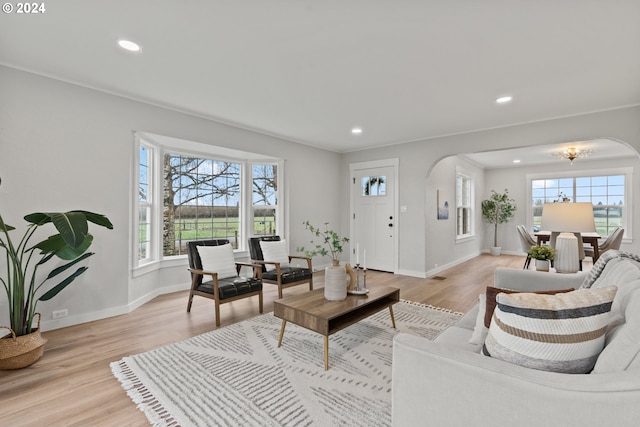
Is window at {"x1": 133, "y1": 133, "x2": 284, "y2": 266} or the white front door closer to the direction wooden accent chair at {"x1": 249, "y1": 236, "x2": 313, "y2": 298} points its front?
the white front door

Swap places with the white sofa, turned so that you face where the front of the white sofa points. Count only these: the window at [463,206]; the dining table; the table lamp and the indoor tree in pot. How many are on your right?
4

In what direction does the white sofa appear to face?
to the viewer's left

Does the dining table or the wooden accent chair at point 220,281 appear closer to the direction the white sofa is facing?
the wooden accent chair

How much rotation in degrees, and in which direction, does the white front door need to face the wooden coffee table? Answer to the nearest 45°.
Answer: approximately 45° to its left

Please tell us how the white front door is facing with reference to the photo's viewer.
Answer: facing the viewer and to the left of the viewer

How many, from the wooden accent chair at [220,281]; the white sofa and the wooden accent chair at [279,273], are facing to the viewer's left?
1

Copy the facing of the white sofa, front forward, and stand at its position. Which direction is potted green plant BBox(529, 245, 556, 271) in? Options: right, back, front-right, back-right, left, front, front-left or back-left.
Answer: right

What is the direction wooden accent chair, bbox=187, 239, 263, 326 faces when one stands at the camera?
facing the viewer and to the right of the viewer

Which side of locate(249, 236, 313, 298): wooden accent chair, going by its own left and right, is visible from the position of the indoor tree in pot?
left

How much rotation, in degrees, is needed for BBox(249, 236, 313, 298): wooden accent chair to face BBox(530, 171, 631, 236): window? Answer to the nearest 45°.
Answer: approximately 45° to its left

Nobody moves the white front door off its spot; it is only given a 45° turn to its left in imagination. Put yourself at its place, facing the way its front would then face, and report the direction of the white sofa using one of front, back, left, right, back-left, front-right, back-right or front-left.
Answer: front

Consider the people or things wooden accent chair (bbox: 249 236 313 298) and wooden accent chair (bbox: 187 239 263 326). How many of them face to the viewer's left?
0

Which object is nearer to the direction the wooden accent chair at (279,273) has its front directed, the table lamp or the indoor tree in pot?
the table lamp

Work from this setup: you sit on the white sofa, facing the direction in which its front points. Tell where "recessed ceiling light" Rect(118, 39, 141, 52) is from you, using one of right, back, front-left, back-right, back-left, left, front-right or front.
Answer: front

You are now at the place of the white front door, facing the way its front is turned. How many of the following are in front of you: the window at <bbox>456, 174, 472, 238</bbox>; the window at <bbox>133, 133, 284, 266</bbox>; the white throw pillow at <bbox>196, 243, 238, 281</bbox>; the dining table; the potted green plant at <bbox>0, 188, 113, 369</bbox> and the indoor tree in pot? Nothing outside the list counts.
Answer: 3

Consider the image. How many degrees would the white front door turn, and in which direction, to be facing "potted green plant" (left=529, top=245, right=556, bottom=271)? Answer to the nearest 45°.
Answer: approximately 90° to its left
